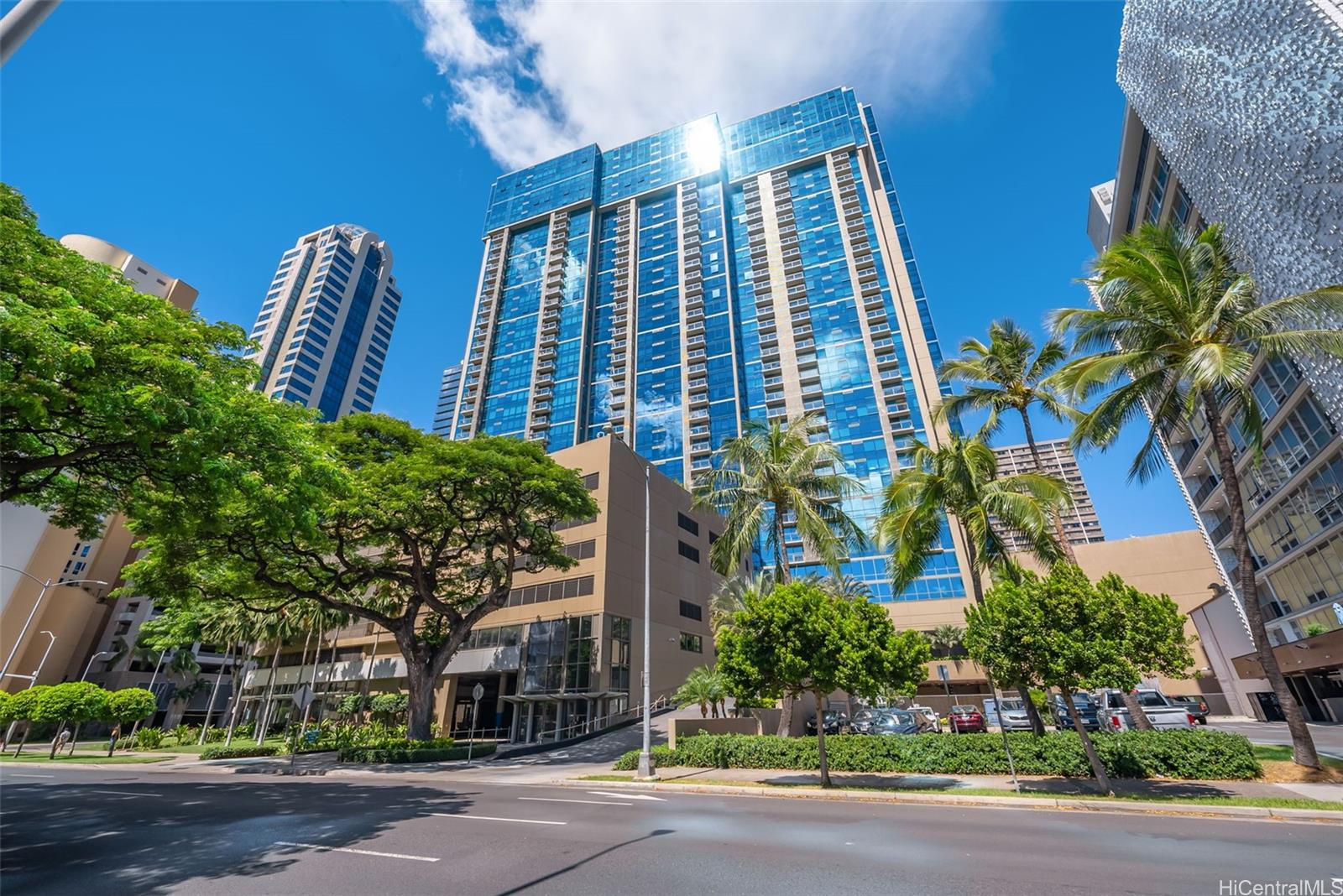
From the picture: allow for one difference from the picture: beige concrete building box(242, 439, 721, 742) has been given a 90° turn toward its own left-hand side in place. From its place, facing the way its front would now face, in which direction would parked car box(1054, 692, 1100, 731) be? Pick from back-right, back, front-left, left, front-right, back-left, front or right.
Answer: front

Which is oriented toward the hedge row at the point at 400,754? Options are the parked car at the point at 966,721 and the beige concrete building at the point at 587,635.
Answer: the beige concrete building

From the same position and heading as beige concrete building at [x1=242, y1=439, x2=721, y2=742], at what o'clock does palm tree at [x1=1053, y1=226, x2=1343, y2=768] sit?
The palm tree is roughly at 10 o'clock from the beige concrete building.

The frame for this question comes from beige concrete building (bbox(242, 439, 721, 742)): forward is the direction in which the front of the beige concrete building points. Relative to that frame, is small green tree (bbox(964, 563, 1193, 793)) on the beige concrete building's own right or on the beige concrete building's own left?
on the beige concrete building's own left

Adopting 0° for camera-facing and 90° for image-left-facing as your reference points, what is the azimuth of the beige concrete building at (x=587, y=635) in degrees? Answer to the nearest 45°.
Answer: approximately 45°

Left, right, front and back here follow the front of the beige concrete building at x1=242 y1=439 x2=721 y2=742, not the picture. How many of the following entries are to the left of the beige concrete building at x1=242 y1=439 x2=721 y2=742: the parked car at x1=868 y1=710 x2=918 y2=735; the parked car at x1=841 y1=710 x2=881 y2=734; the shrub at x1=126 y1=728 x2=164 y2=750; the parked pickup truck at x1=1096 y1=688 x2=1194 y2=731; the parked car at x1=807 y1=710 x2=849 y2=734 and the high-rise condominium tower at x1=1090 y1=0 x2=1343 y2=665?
5

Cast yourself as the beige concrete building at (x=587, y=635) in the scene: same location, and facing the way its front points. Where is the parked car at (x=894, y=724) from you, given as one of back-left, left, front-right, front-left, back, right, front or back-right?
left
